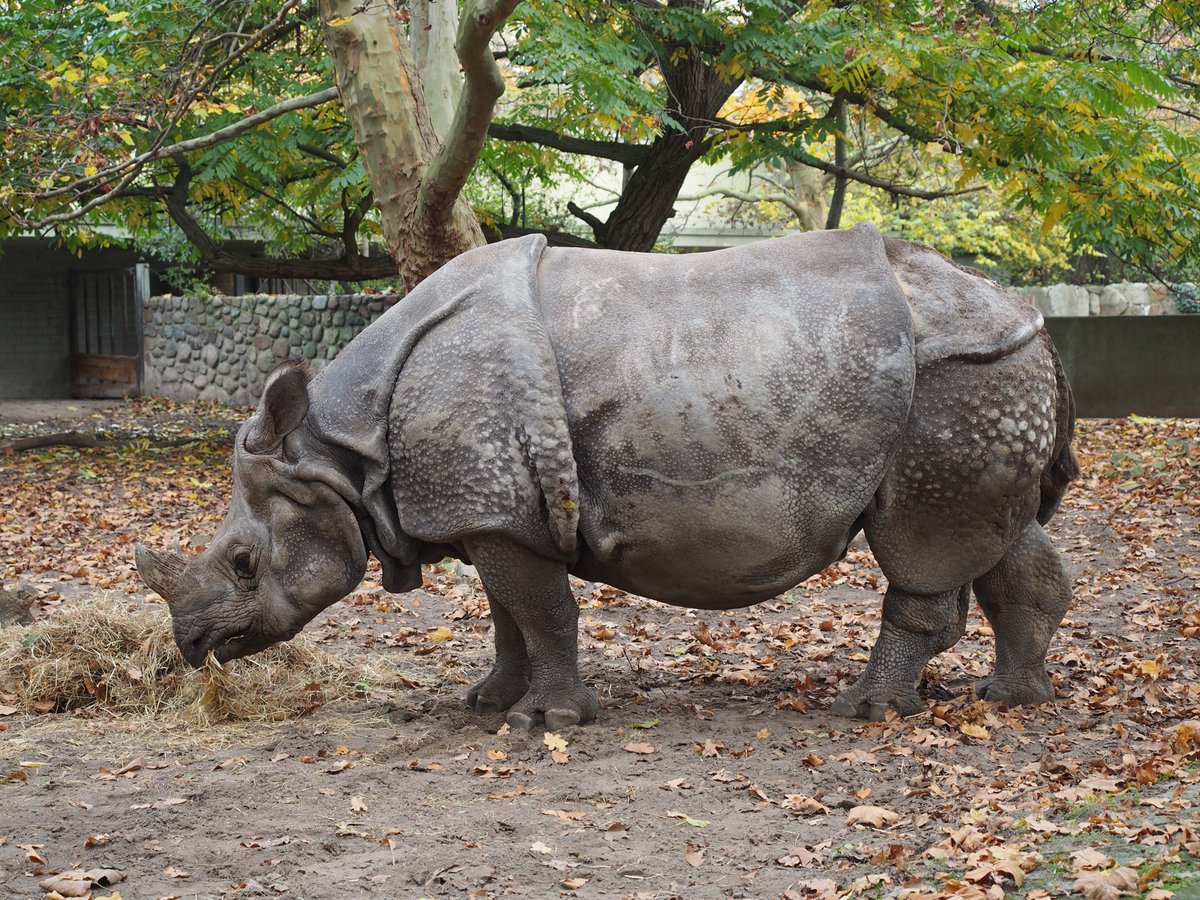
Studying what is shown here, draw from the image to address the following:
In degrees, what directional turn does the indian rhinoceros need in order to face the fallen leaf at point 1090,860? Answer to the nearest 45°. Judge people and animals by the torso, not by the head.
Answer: approximately 135° to its left

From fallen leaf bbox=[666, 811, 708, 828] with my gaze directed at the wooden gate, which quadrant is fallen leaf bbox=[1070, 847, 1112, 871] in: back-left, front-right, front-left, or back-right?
back-right

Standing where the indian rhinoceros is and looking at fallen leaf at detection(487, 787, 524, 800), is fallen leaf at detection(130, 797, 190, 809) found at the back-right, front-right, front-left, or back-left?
front-right

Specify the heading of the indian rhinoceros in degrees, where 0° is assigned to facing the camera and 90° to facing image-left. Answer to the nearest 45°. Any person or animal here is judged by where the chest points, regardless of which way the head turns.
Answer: approximately 90°

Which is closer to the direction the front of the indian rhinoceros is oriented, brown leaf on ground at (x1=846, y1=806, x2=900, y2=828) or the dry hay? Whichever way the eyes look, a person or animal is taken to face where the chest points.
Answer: the dry hay

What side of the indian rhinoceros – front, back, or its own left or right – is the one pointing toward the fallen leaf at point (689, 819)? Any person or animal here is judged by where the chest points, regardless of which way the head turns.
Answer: left

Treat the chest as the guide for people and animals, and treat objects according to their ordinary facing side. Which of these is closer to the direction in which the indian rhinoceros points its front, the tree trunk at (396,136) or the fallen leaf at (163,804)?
the fallen leaf

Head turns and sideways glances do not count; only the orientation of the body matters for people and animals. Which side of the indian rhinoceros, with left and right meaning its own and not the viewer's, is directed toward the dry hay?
front

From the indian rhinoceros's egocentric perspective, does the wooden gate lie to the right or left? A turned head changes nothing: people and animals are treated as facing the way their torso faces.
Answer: on its right

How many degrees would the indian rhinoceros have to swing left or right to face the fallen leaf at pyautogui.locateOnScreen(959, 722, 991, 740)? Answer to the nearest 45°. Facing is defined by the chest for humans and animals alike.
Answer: approximately 180°
